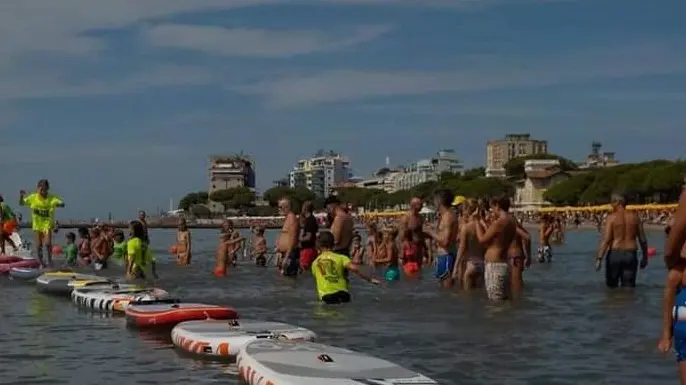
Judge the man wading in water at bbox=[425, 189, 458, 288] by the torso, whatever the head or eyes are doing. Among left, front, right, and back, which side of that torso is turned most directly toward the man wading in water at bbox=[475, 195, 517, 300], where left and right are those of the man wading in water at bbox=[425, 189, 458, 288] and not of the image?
left

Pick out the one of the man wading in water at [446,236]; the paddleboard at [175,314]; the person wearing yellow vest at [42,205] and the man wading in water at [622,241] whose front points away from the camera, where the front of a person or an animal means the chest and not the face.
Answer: the man wading in water at [622,241]

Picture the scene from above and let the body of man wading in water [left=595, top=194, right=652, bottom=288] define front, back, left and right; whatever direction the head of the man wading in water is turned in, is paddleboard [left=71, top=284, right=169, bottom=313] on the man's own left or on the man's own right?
on the man's own left

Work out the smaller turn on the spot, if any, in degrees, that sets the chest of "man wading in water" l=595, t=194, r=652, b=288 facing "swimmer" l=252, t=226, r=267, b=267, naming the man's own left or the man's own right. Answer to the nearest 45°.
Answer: approximately 45° to the man's own left

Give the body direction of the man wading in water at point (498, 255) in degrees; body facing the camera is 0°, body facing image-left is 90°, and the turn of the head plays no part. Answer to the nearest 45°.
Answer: approximately 135°

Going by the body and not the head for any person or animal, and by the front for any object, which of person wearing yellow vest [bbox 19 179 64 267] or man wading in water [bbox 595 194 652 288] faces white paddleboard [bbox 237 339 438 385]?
the person wearing yellow vest

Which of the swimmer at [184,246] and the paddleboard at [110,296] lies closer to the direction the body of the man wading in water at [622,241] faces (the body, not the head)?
the swimmer

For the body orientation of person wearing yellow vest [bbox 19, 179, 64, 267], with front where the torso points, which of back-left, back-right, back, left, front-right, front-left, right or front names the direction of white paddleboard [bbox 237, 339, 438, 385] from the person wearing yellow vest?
front

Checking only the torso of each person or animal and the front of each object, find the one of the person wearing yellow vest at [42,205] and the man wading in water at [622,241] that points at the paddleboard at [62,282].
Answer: the person wearing yellow vest

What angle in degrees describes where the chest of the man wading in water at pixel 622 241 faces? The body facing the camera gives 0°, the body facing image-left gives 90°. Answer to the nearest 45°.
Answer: approximately 180°

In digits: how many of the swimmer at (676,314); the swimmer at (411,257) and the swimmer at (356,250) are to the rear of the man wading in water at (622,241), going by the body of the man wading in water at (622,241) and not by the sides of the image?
1

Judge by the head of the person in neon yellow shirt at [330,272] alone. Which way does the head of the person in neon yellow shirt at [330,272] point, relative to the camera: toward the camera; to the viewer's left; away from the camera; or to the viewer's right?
away from the camera
